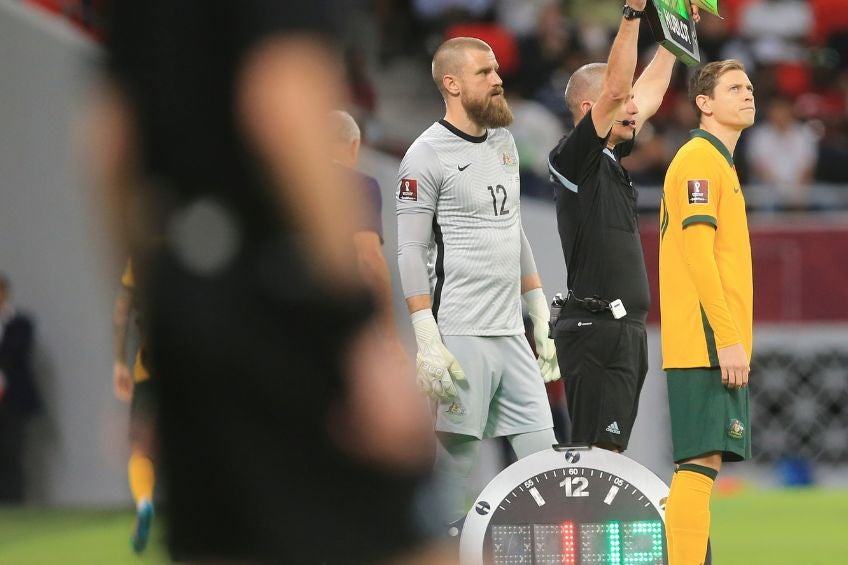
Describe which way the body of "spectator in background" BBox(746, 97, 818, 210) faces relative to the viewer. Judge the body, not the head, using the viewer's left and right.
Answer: facing the viewer

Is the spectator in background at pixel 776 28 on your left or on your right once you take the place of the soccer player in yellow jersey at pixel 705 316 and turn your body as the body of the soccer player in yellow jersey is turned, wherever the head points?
on your left

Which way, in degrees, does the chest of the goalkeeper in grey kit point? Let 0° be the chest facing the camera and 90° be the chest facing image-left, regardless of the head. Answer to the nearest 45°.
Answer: approximately 315°

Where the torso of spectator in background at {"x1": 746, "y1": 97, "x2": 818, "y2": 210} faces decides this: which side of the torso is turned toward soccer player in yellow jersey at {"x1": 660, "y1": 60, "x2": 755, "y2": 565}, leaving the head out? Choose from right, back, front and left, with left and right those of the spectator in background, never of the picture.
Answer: front

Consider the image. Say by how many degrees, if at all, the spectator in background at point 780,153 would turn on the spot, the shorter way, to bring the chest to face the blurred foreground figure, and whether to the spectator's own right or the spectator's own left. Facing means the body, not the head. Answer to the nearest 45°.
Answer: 0° — they already face them

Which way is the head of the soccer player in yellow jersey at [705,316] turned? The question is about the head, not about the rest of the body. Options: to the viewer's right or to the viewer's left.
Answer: to the viewer's right

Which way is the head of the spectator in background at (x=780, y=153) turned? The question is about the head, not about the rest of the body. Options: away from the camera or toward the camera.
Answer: toward the camera
